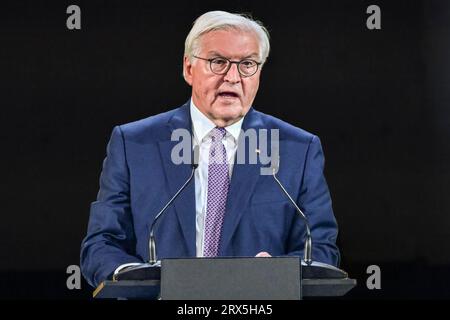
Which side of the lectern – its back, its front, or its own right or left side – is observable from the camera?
front

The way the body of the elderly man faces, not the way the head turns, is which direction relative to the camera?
toward the camera

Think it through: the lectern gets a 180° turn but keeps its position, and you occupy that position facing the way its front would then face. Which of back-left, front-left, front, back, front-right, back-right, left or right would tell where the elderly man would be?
front
